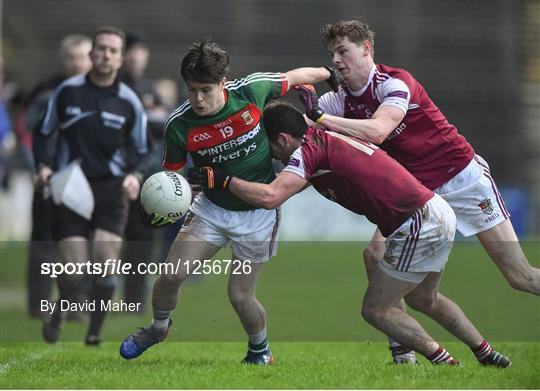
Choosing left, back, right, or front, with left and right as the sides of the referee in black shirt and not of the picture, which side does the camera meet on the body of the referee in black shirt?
front

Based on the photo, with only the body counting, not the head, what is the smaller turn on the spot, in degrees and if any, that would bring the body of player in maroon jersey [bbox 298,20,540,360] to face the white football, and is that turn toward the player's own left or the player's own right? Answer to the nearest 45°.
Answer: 0° — they already face it

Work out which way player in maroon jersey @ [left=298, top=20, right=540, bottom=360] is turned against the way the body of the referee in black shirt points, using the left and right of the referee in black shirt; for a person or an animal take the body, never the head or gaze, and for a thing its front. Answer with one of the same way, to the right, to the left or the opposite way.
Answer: to the right

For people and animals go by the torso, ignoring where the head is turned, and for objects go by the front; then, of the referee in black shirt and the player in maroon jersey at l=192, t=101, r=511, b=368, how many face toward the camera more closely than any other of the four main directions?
1

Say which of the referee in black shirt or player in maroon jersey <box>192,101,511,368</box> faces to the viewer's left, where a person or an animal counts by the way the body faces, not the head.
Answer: the player in maroon jersey

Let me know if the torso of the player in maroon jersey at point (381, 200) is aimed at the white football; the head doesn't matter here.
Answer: yes

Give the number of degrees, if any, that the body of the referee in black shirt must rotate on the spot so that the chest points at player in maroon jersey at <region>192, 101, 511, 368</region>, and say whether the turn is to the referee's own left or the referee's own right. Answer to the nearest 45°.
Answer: approximately 45° to the referee's own left

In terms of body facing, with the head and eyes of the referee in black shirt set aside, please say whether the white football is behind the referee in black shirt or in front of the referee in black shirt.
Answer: in front

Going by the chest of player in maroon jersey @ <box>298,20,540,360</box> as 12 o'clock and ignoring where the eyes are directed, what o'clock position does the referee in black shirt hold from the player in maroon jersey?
The referee in black shirt is roughly at 2 o'clock from the player in maroon jersey.

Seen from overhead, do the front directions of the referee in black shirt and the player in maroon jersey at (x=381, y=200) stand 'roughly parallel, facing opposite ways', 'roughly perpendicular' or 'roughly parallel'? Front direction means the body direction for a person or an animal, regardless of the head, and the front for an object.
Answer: roughly perpendicular

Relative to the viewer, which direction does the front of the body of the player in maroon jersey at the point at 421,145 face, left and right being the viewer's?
facing the viewer and to the left of the viewer

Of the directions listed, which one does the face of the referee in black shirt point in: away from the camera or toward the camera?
toward the camera

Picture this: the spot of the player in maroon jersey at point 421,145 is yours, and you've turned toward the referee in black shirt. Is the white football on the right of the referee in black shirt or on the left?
left

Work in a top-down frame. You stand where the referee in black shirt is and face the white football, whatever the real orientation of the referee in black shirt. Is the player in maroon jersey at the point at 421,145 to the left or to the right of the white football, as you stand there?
left

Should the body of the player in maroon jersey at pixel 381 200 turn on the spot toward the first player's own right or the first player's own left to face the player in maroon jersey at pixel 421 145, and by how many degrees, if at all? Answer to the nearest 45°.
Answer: approximately 90° to the first player's own right

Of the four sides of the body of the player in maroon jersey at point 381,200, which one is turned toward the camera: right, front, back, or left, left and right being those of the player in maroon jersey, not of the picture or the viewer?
left

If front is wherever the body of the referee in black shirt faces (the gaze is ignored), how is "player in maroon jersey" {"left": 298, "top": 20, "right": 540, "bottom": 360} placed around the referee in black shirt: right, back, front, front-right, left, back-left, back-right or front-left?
front-left

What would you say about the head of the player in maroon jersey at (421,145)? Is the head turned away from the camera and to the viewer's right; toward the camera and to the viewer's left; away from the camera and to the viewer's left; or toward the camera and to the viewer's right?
toward the camera and to the viewer's left
